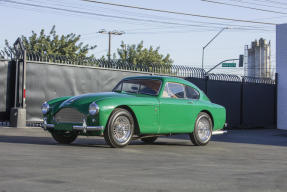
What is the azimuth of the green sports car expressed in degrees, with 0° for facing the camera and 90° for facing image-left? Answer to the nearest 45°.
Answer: approximately 45°

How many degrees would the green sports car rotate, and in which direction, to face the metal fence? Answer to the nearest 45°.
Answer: approximately 135° to its right
